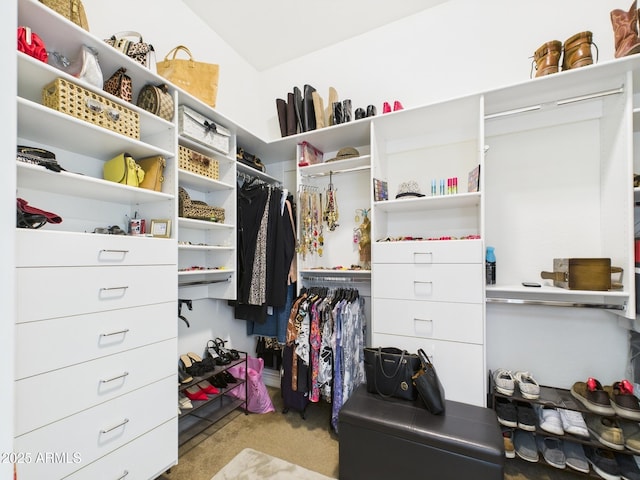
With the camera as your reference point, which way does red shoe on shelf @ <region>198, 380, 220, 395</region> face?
facing the viewer and to the right of the viewer

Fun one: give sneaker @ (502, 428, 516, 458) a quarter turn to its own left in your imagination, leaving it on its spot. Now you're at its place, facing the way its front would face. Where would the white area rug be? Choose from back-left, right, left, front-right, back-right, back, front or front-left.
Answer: back-right

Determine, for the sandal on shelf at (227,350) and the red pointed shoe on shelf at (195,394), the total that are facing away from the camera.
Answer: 0

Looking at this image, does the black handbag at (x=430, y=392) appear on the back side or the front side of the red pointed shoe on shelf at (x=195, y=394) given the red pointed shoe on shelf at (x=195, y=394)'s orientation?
on the front side
